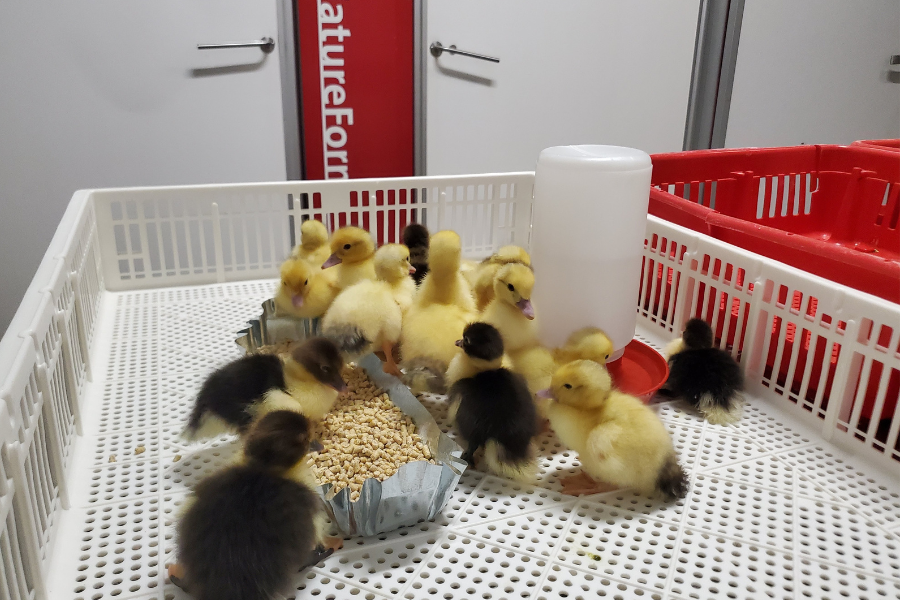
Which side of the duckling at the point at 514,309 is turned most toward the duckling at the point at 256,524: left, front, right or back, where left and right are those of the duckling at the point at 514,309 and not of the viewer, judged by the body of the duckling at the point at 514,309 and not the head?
right

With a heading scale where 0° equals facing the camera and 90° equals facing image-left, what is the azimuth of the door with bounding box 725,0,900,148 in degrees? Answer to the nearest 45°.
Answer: approximately 0°

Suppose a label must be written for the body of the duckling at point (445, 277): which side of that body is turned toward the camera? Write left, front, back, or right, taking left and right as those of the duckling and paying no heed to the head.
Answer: back

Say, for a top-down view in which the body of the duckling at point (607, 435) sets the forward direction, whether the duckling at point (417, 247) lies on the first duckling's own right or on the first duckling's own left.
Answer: on the first duckling's own right

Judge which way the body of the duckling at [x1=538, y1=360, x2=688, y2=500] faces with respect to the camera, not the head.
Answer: to the viewer's left
